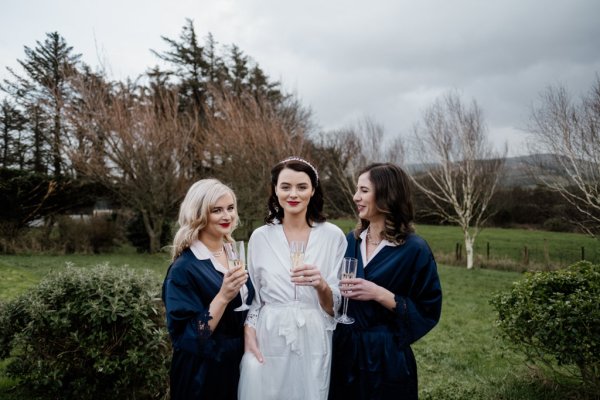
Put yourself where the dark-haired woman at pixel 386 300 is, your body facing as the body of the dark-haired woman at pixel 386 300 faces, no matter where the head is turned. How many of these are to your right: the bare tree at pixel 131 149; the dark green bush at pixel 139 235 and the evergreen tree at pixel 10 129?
3

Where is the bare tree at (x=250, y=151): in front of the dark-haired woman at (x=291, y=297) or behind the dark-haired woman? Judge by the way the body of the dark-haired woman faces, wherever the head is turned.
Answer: behind

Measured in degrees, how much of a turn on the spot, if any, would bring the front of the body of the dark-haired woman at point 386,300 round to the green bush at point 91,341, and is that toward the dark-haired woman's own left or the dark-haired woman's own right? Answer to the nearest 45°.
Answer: approximately 45° to the dark-haired woman's own right

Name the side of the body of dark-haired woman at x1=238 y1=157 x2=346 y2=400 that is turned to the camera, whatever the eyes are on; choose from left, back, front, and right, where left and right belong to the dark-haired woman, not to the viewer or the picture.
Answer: front

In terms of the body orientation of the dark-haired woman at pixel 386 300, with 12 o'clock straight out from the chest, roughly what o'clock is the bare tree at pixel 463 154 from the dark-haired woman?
The bare tree is roughly at 5 o'clock from the dark-haired woman.

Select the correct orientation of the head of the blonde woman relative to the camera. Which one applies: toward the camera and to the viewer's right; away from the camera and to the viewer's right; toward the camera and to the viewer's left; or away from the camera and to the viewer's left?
toward the camera and to the viewer's right

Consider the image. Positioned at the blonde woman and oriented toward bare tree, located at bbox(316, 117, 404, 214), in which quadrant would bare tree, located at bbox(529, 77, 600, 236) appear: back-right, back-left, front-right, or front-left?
front-right

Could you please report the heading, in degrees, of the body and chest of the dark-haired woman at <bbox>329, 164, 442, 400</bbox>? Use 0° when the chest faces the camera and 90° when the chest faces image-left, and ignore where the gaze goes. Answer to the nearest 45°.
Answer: approximately 45°

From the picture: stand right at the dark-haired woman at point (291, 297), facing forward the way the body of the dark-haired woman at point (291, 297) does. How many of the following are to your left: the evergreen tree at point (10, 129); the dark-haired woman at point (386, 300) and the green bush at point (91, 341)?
1

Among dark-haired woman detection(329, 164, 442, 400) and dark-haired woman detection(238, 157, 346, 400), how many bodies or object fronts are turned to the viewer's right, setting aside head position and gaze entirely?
0

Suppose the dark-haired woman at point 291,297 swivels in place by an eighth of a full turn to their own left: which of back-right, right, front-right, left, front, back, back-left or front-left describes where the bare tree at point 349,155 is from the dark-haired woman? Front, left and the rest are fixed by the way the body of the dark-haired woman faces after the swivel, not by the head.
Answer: back-left

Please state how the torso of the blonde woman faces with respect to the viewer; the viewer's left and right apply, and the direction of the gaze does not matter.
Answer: facing the viewer and to the right of the viewer

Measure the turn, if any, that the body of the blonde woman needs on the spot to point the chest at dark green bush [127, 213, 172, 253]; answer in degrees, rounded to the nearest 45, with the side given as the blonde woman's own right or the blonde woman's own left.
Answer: approximately 135° to the blonde woman's own left

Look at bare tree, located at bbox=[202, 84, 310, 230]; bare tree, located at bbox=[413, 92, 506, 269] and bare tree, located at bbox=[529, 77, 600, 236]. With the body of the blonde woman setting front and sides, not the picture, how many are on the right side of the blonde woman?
0

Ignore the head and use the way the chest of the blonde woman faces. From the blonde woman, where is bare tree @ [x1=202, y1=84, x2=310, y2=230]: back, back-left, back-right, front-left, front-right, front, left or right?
back-left

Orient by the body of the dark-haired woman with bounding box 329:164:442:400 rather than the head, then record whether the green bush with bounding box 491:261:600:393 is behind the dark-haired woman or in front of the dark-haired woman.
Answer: behind

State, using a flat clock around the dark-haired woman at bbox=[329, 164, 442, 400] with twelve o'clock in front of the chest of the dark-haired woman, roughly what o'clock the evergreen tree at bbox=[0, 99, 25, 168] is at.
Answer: The evergreen tree is roughly at 3 o'clock from the dark-haired woman.

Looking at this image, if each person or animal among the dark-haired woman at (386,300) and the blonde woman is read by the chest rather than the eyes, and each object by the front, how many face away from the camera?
0

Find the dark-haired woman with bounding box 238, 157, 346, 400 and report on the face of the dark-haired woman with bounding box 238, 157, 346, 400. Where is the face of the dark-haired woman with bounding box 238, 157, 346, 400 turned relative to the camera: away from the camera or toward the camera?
toward the camera

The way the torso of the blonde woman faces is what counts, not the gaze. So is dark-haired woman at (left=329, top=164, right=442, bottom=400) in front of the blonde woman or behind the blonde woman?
in front
